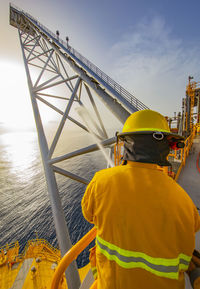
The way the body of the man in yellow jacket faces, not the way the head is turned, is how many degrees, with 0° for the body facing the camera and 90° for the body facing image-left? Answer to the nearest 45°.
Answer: approximately 180°
